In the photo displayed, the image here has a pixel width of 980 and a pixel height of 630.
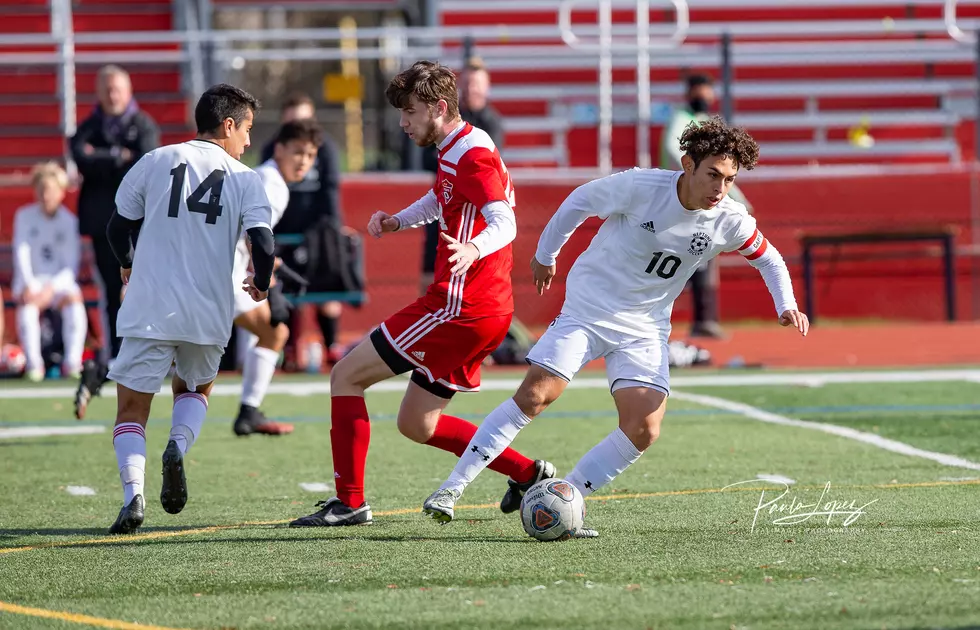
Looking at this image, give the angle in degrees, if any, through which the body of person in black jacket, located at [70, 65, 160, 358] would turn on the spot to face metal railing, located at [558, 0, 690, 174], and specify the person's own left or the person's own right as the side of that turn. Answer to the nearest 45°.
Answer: approximately 135° to the person's own left

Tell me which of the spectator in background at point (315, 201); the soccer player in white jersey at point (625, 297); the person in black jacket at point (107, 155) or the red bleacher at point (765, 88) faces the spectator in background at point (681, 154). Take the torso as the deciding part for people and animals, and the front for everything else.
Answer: the red bleacher

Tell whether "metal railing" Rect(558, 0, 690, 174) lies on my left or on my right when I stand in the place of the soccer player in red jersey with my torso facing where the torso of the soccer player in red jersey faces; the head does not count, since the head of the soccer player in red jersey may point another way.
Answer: on my right

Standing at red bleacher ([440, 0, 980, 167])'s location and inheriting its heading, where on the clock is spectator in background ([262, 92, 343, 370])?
The spectator in background is roughly at 1 o'clock from the red bleacher.

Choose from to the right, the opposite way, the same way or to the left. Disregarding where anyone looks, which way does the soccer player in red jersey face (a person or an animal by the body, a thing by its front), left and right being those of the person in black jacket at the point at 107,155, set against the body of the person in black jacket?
to the right

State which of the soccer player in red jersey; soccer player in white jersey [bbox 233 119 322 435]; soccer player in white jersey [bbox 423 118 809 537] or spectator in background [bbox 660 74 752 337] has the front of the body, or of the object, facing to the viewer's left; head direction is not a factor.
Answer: the soccer player in red jersey
